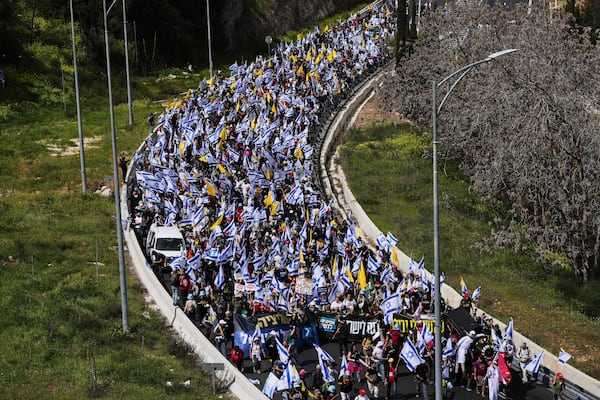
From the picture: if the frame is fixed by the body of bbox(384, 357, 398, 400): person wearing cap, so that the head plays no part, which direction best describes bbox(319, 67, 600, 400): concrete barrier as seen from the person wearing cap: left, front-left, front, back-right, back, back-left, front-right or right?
back

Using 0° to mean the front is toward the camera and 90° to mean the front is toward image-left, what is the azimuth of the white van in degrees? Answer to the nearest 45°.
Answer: approximately 315°

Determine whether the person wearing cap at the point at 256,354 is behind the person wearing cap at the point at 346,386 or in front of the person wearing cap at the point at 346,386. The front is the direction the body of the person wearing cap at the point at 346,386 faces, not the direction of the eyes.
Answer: behind

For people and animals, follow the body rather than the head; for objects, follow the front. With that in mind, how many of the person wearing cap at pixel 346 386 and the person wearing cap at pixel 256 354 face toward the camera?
2

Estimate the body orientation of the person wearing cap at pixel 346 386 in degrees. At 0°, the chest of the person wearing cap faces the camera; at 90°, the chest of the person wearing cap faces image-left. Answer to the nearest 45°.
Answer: approximately 0°

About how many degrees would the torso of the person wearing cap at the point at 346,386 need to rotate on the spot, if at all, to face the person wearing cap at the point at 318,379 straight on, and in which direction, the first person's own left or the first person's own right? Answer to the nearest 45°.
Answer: approximately 135° to the first person's own right

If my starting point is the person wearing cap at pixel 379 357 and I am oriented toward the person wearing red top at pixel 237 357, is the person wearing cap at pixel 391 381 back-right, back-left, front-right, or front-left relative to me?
back-left

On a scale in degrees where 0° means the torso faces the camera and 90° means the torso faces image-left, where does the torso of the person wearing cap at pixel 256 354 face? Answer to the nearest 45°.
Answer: approximately 0°

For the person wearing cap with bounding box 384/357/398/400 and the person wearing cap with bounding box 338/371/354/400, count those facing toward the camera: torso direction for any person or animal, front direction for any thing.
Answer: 2
